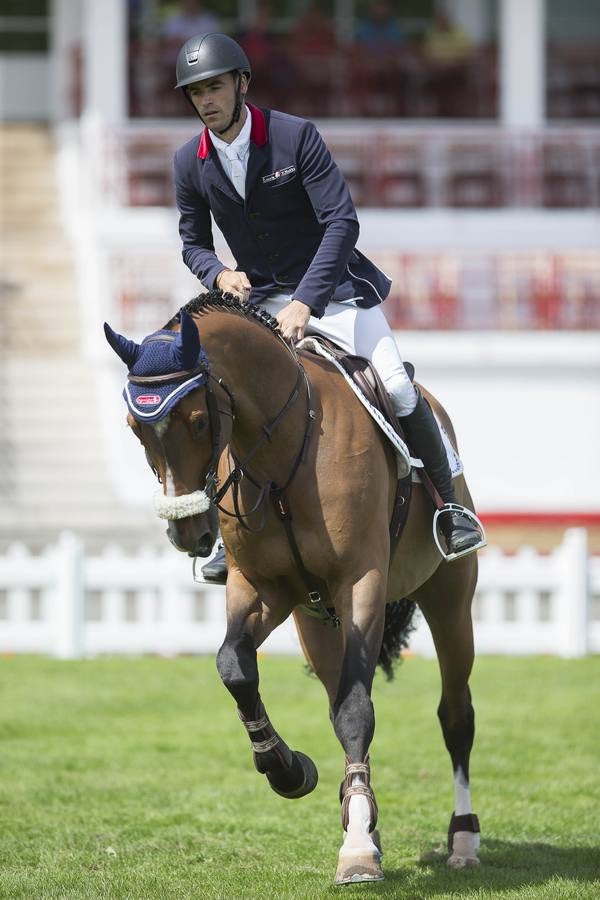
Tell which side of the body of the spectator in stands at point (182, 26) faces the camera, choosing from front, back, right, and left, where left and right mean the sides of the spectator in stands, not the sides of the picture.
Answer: front

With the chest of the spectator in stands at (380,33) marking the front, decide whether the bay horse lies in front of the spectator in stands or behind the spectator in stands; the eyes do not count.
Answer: in front

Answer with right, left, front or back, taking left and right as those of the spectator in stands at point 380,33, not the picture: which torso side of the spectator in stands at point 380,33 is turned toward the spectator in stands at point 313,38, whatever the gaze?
right

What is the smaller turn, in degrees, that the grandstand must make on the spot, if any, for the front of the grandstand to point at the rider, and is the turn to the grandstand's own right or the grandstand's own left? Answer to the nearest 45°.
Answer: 0° — it already faces them

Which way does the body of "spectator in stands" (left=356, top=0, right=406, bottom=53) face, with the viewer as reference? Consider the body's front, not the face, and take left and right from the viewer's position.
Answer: facing the viewer

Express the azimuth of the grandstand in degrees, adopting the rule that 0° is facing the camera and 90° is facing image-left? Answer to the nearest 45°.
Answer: approximately 0°

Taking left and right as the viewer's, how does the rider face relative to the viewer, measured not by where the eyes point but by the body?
facing the viewer and to the left of the viewer

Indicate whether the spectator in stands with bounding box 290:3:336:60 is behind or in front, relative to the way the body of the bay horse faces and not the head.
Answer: behind

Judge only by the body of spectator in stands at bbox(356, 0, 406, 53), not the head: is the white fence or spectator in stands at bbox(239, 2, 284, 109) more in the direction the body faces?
the white fence

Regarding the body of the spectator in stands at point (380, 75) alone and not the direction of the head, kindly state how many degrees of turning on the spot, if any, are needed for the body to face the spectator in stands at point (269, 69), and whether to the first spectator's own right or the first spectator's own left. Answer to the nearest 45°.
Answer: approximately 45° to the first spectator's own right

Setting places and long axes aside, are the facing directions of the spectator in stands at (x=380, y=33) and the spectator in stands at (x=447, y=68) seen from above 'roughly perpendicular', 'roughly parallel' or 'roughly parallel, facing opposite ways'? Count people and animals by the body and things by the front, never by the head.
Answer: roughly parallel

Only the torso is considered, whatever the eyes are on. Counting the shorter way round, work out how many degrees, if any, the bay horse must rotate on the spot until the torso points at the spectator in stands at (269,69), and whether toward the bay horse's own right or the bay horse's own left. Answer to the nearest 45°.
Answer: approximately 135° to the bay horse's own right

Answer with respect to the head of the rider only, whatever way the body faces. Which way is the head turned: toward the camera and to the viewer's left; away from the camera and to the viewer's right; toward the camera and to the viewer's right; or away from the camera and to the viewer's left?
toward the camera and to the viewer's left
